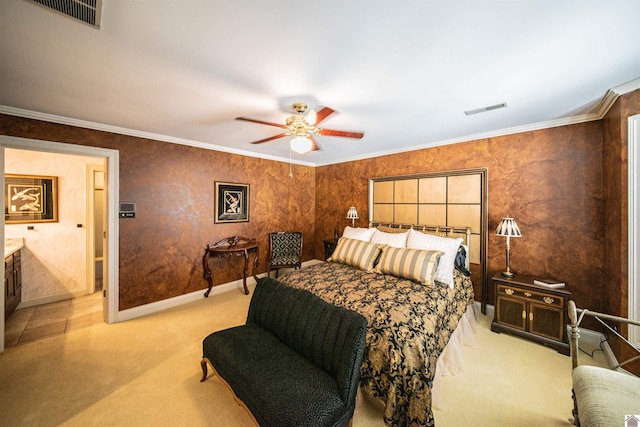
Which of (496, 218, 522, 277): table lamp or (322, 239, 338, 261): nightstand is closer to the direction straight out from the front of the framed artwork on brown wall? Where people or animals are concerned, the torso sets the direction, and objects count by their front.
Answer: the table lamp

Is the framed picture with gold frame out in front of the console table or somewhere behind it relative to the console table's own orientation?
behind

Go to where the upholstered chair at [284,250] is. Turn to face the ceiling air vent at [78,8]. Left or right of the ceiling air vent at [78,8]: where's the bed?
left

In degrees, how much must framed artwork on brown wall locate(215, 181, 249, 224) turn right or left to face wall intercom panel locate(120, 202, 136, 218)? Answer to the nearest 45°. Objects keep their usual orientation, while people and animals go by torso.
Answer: approximately 90° to its right

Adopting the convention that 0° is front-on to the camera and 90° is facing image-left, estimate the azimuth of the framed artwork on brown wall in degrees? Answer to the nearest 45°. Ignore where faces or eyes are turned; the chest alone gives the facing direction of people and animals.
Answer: approximately 315°

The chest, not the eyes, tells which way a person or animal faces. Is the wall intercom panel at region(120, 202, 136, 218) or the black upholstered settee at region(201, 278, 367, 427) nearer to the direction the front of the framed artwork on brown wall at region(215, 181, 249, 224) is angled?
the black upholstered settee

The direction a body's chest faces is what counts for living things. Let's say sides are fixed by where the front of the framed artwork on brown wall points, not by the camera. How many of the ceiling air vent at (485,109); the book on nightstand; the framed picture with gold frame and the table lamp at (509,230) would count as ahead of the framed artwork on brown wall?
3

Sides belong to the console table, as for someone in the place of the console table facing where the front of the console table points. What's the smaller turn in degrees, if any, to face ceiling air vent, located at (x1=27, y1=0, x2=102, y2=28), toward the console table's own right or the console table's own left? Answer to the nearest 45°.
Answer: approximately 45° to the console table's own right

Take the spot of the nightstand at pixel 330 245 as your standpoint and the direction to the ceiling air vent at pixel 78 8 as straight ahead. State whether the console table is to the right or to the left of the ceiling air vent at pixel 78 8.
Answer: right

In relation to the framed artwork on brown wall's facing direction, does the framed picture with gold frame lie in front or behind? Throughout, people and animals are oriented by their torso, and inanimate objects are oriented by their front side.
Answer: behind

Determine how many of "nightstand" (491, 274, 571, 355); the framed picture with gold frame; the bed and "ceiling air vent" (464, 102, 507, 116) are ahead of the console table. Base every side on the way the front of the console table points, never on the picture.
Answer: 3

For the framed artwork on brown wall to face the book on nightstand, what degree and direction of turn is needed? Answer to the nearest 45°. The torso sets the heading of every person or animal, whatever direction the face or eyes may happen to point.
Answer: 0° — it already faces it
